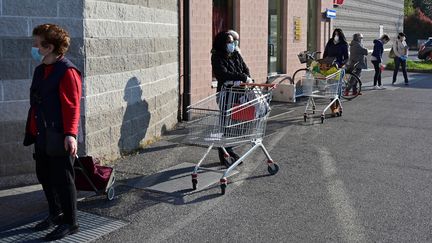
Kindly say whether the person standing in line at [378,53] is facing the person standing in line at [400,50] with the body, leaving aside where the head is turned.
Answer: no

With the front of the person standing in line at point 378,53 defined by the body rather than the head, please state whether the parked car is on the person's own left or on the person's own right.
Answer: on the person's own left

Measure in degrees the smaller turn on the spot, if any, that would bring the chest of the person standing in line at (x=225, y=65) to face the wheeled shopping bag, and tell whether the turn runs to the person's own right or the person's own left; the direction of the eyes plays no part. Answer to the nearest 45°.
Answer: approximately 90° to the person's own right

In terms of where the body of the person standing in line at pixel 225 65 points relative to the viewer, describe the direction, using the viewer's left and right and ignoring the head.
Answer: facing the viewer and to the right of the viewer

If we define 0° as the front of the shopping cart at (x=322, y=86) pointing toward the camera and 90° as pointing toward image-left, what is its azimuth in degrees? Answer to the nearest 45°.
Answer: approximately 45°

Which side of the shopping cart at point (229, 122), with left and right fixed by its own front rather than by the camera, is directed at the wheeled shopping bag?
front

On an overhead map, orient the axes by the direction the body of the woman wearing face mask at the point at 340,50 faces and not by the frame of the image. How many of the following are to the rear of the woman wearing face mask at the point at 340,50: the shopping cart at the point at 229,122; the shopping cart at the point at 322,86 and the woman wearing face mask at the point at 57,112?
0

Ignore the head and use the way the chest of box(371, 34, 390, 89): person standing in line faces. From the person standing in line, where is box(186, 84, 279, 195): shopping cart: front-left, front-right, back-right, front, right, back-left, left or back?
right

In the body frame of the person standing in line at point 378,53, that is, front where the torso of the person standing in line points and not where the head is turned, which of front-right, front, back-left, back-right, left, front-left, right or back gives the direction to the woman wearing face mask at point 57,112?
right

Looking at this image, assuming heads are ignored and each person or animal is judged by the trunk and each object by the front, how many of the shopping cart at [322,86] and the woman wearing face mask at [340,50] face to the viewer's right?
0

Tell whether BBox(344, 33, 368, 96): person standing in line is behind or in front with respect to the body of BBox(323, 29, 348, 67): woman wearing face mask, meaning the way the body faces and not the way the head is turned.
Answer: behind

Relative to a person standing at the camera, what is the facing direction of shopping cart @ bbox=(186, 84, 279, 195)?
facing the viewer and to the left of the viewer
